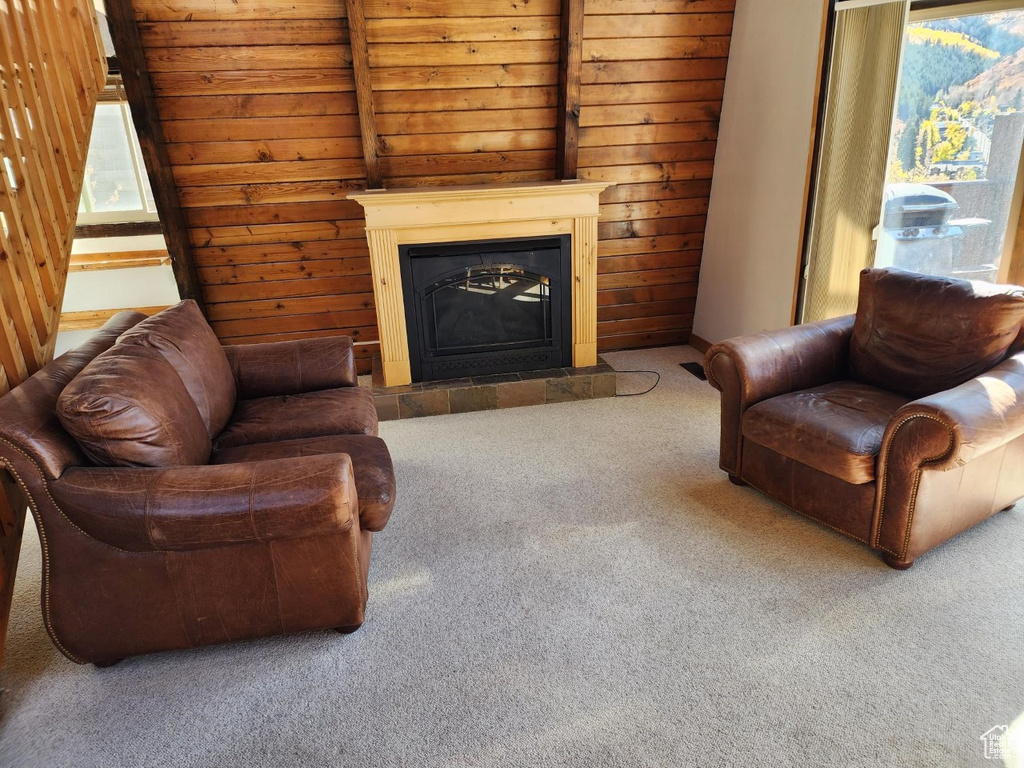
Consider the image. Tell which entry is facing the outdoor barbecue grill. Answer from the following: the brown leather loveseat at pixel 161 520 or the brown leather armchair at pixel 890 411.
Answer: the brown leather loveseat at pixel 161 520

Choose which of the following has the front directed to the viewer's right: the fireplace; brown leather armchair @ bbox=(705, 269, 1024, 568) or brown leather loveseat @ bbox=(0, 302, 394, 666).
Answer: brown leather loveseat @ bbox=(0, 302, 394, 666)

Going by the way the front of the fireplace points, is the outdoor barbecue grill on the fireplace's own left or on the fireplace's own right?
on the fireplace's own left

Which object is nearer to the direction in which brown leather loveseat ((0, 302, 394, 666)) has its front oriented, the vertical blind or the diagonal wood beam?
the vertical blind

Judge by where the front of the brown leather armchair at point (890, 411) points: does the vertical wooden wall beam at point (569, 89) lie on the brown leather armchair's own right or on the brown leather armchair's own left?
on the brown leather armchair's own right

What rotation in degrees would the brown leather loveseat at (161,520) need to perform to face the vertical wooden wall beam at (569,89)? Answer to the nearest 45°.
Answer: approximately 45° to its left

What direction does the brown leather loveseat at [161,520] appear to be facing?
to the viewer's right

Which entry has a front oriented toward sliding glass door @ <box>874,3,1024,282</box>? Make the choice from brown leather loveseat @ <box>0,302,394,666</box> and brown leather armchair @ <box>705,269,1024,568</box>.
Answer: brown leather loveseat @ <box>0,302,394,666</box>

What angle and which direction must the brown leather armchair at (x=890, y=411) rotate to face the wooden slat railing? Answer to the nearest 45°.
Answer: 0° — it already faces it

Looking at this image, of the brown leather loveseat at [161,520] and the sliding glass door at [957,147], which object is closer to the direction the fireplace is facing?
the brown leather loveseat

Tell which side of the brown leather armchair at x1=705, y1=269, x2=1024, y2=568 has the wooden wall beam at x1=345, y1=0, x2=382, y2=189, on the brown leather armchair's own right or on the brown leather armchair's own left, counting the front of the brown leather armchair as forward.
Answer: on the brown leather armchair's own right

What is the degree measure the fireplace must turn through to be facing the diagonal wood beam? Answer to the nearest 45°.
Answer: approximately 90° to its right

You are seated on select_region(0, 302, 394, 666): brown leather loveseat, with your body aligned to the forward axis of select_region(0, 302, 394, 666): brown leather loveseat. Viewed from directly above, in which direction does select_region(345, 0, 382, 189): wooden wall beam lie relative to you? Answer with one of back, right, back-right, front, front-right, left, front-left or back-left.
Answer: front-left

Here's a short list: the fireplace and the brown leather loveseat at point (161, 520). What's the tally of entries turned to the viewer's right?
1

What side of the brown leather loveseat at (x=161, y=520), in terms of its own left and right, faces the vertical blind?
front
